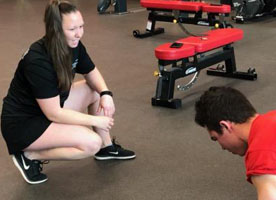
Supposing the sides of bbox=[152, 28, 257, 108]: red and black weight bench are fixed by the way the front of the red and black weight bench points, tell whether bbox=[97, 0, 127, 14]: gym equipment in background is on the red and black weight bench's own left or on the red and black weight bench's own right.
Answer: on the red and black weight bench's own right

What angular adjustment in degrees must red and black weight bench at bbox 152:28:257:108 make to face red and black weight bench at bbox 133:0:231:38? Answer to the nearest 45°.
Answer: approximately 135° to its right

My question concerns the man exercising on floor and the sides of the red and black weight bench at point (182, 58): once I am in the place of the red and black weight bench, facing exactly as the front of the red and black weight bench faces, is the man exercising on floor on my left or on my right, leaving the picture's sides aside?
on my left

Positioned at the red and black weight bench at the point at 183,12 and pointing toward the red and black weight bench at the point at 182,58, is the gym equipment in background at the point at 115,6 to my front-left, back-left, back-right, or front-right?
back-right

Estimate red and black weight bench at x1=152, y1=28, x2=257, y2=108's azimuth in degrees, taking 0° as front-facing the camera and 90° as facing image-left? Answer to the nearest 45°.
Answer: approximately 45°
